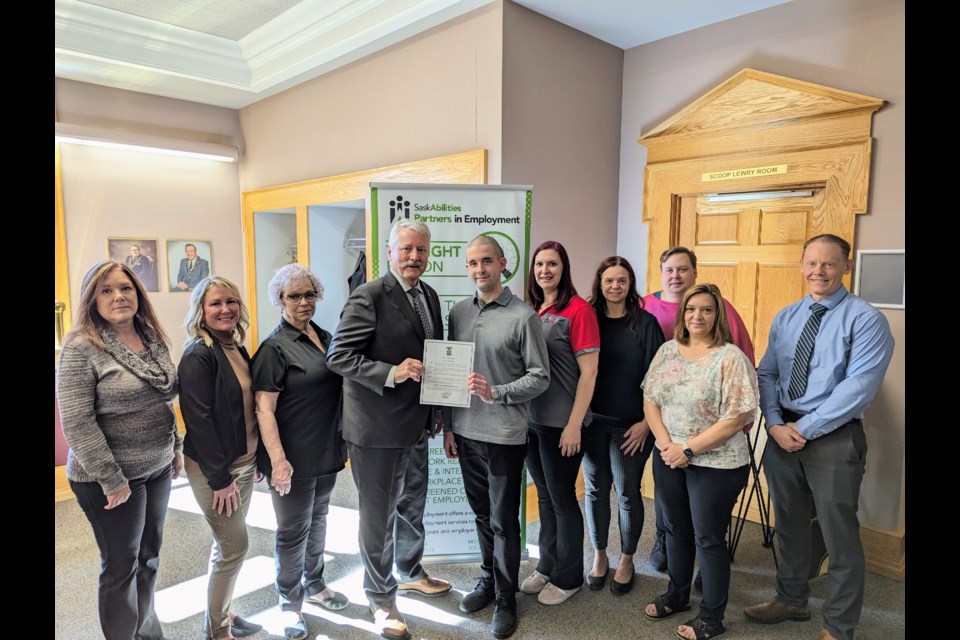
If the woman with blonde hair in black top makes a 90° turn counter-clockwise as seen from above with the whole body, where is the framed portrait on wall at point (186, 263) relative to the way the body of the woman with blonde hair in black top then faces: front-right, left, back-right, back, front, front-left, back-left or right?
front-left

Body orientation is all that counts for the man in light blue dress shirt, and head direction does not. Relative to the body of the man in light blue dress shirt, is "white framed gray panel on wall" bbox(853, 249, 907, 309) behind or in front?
behind

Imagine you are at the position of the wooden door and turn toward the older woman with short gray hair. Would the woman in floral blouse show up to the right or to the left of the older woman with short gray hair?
left

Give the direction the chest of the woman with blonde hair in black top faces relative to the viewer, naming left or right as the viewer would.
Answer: facing the viewer and to the right of the viewer

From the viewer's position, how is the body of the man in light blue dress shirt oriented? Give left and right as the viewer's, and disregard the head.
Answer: facing the viewer and to the left of the viewer

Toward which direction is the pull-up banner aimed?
toward the camera

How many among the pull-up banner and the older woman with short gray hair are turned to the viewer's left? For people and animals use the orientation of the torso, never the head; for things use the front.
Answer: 0

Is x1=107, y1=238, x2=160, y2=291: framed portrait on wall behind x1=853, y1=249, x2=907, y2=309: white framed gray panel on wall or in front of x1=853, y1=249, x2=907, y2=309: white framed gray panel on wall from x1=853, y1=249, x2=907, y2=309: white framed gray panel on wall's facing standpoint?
in front

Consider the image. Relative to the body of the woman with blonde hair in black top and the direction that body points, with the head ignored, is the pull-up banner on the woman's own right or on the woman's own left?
on the woman's own left
